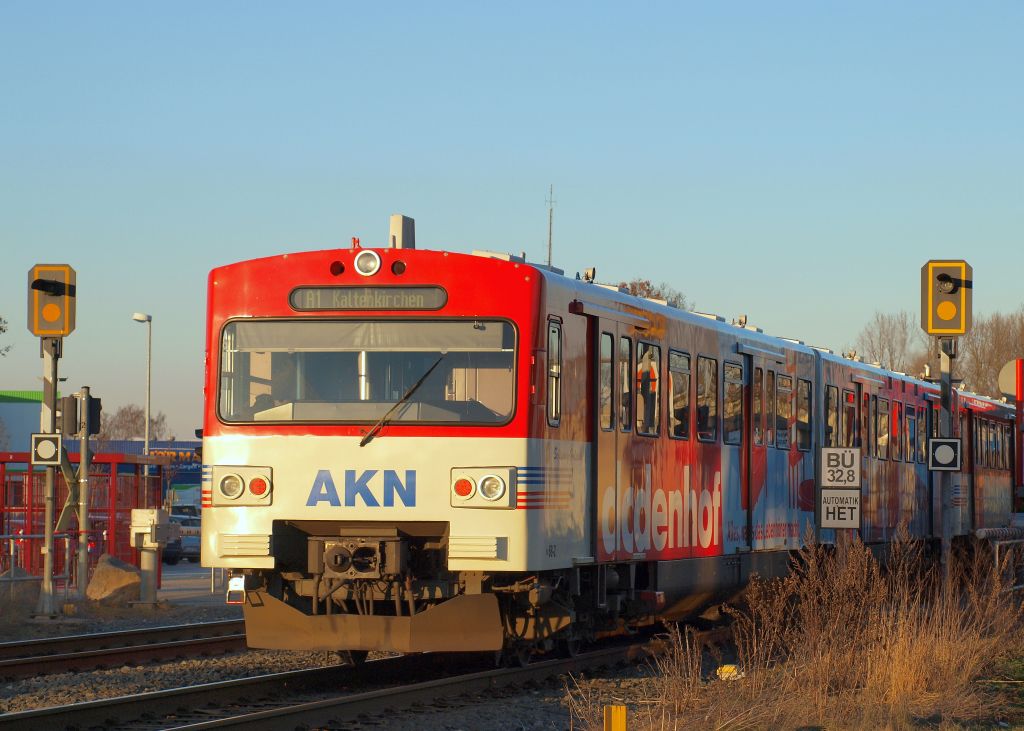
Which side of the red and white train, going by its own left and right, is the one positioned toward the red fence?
right

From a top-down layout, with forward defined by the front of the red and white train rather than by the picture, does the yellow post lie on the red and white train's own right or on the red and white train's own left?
on the red and white train's own left

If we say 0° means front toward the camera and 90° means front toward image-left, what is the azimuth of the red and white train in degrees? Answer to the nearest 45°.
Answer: approximately 45°
